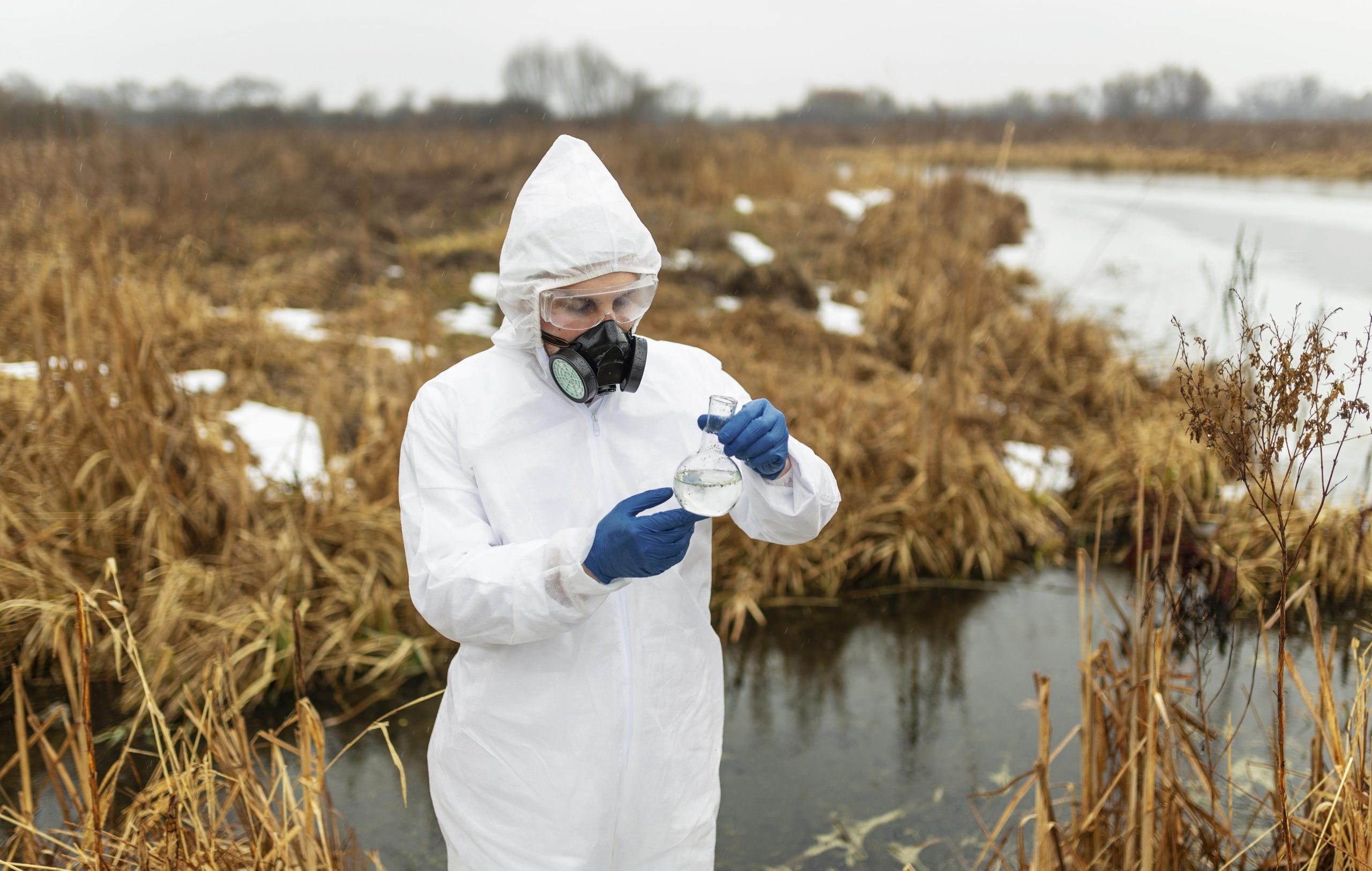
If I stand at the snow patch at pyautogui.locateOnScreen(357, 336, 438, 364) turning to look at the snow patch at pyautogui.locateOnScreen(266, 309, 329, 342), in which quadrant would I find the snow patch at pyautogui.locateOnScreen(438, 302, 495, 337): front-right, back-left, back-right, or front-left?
front-right

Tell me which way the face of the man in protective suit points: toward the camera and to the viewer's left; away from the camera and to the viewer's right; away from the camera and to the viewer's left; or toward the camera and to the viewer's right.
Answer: toward the camera and to the viewer's right

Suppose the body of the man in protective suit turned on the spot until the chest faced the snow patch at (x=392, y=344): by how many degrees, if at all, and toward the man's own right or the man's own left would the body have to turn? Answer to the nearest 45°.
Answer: approximately 135° to the man's own left

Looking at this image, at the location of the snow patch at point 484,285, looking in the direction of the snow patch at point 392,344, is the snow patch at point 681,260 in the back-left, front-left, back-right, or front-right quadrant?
back-left

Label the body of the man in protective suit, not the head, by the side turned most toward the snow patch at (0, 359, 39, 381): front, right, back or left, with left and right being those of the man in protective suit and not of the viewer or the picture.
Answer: back

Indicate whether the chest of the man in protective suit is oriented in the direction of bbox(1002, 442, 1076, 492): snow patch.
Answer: no

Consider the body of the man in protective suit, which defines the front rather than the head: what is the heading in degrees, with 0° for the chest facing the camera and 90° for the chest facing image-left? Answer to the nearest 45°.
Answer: approximately 315°

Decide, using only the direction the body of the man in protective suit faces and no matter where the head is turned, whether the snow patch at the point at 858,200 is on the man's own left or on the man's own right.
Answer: on the man's own left

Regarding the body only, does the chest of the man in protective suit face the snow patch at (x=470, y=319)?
no

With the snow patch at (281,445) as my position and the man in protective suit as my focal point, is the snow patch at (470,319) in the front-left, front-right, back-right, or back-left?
back-left

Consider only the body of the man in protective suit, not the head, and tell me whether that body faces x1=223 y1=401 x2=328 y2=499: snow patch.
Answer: no

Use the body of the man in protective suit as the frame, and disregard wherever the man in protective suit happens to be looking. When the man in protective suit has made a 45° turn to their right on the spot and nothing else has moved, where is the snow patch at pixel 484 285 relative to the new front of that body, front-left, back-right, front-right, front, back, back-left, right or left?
back
